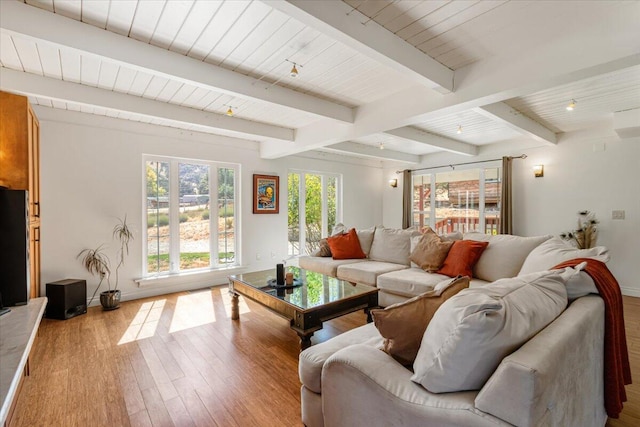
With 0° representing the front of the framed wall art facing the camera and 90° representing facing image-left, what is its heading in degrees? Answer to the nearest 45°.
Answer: approximately 315°

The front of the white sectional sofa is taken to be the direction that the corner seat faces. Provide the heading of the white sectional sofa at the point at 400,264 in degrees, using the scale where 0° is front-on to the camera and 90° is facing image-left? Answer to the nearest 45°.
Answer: approximately 45°

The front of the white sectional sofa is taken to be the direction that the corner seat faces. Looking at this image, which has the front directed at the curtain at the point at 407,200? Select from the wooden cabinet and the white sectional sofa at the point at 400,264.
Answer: the wooden cabinet

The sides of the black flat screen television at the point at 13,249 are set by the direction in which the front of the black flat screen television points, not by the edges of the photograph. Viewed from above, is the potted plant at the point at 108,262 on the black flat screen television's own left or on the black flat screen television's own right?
on the black flat screen television's own left

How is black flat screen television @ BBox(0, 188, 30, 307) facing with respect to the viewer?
to the viewer's right

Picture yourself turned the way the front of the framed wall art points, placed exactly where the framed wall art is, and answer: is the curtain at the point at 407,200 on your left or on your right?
on your left

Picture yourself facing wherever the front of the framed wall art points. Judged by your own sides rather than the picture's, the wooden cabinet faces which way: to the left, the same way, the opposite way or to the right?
to the left

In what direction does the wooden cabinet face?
to the viewer's right

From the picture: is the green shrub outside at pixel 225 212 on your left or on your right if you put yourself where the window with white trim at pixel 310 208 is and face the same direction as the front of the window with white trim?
on your right

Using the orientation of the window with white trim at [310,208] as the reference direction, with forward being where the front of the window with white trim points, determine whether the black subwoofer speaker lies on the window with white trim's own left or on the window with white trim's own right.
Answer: on the window with white trim's own right
